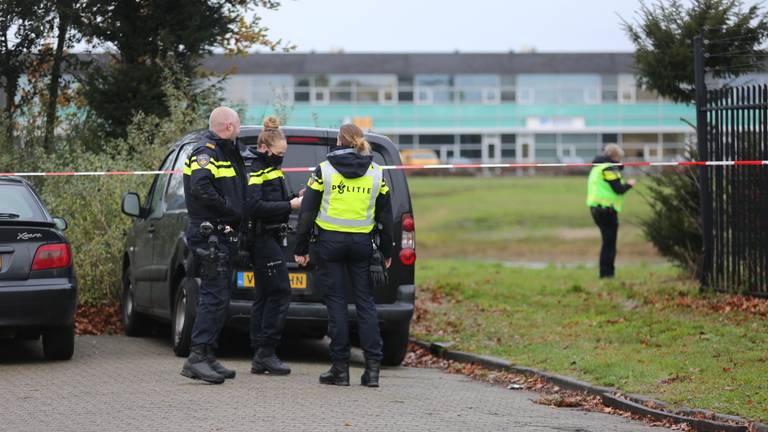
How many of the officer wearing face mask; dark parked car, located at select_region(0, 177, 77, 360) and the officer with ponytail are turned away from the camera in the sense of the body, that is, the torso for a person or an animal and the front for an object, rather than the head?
2

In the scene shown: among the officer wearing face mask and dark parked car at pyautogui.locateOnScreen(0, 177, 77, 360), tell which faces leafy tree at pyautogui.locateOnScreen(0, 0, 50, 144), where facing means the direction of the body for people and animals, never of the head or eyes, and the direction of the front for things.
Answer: the dark parked car

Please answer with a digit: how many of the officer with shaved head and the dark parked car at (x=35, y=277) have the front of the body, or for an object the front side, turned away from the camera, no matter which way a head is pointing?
1

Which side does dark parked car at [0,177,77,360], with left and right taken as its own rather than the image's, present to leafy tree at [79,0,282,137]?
front

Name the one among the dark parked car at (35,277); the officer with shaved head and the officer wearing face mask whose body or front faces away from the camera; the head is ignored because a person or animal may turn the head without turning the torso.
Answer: the dark parked car

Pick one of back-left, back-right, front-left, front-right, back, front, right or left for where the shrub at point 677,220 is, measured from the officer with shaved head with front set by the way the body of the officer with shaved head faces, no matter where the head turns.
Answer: front-left

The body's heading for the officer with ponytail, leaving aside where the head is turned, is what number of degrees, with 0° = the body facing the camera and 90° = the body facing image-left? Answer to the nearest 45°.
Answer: approximately 180°

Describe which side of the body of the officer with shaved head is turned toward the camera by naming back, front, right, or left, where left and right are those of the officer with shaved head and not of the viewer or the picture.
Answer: right

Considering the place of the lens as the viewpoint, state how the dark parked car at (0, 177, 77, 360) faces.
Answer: facing away from the viewer

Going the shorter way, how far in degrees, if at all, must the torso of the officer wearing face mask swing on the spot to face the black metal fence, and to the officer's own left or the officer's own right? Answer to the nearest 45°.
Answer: approximately 45° to the officer's own left
